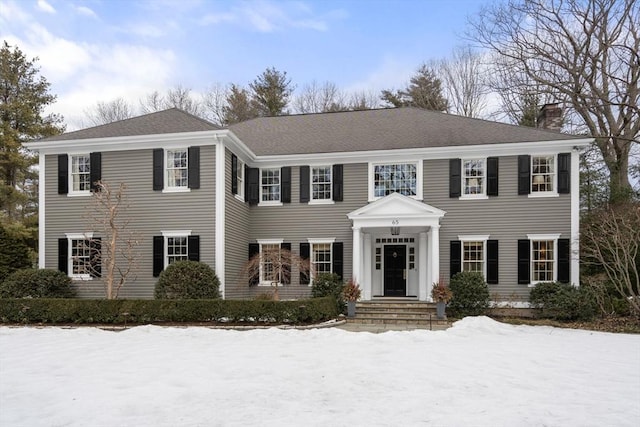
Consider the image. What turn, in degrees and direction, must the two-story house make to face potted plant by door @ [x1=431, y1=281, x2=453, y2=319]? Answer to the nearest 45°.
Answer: approximately 45° to its left

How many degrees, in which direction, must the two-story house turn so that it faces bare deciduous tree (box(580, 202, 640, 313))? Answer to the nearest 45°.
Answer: approximately 90° to its left

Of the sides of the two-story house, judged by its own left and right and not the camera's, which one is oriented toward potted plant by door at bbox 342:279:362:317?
front

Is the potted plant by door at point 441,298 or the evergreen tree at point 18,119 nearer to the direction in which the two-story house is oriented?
the potted plant by door

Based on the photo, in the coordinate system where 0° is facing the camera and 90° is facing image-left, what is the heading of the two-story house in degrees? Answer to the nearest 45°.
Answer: approximately 0°

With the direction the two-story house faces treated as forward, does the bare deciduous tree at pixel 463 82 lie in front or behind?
behind

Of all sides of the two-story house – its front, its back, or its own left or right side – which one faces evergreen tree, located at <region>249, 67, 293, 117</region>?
back

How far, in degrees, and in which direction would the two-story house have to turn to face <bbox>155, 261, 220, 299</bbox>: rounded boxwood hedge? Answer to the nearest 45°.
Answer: approximately 45° to its right
